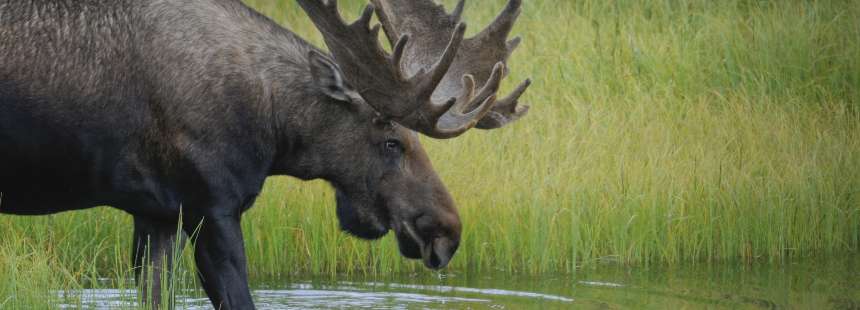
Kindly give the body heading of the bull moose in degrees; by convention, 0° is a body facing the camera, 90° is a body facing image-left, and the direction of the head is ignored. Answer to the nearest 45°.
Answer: approximately 270°
